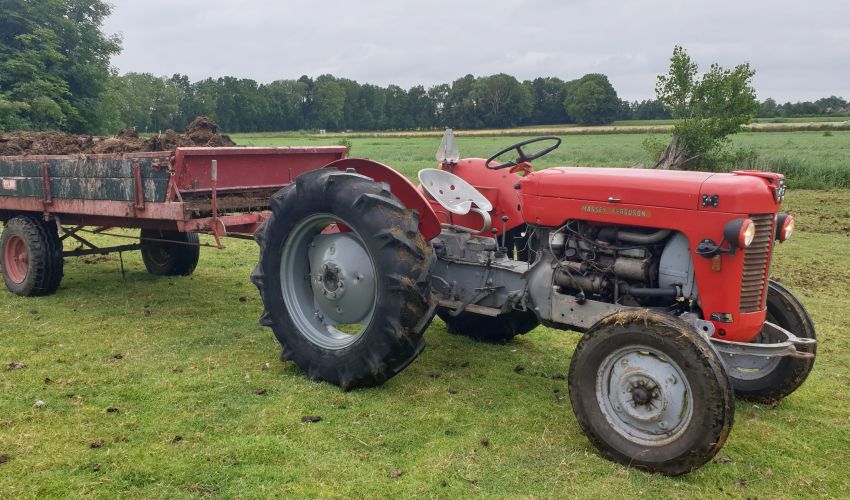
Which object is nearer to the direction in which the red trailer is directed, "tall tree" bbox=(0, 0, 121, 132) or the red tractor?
the red tractor

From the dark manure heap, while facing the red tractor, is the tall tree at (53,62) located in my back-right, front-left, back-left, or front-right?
back-left

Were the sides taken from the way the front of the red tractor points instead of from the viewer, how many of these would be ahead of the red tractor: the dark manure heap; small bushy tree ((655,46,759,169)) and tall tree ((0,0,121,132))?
0

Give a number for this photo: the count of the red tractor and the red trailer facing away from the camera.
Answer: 0

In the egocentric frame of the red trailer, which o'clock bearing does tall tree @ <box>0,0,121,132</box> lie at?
The tall tree is roughly at 7 o'clock from the red trailer.

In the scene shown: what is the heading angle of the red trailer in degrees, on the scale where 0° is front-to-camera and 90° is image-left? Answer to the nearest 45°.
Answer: approximately 315°

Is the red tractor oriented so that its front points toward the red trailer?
no

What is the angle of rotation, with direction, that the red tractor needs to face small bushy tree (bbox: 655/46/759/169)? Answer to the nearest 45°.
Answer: approximately 135° to its left

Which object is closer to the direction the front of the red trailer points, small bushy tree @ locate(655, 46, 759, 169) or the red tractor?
the red tractor

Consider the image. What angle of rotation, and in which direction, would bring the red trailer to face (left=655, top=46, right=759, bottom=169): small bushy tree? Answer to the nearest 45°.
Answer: approximately 90° to its left

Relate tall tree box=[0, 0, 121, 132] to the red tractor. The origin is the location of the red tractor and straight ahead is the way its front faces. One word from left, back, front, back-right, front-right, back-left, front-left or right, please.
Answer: back

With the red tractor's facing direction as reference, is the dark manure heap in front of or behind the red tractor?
behind

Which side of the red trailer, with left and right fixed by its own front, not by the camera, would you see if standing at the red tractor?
front

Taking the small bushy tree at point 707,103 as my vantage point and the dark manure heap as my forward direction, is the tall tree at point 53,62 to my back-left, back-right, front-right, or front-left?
front-right

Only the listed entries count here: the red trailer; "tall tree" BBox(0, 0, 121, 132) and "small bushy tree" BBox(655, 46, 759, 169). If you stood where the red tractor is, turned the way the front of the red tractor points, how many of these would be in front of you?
0

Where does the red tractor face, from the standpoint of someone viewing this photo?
facing the viewer and to the right of the viewer
